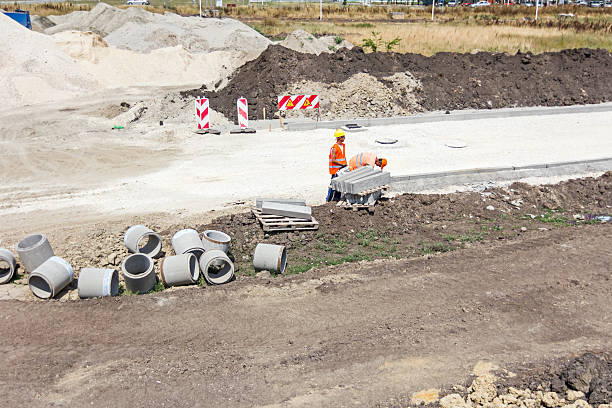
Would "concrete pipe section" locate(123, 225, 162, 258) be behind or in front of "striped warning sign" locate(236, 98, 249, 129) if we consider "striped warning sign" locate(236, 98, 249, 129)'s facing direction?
in front

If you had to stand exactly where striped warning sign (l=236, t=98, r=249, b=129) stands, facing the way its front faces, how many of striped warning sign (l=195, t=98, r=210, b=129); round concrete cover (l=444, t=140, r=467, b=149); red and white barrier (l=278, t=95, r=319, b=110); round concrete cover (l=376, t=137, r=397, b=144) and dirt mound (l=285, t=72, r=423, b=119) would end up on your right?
1

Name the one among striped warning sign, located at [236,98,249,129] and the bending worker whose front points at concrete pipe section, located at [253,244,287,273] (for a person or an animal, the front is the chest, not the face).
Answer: the striped warning sign

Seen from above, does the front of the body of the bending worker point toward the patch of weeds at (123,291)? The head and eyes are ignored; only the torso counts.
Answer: no

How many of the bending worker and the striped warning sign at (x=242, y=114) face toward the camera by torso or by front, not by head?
1

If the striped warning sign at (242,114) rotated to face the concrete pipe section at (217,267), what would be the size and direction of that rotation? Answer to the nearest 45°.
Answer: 0° — it already faces it

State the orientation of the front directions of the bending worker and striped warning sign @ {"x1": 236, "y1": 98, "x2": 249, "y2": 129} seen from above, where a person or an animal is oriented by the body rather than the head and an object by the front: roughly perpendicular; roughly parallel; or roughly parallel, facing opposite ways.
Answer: roughly perpendicular

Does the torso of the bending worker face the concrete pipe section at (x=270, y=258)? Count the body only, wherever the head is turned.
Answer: no

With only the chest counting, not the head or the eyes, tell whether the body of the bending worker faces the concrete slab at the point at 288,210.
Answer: no

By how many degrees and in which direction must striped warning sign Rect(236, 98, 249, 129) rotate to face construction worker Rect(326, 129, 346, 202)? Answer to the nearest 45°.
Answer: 0° — it already faces them

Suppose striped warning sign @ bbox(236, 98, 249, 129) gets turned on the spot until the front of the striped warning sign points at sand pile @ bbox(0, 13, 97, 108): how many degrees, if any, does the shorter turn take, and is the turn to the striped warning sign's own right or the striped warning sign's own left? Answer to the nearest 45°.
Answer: approximately 135° to the striped warning sign's own right

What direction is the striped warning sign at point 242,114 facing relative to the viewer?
toward the camera

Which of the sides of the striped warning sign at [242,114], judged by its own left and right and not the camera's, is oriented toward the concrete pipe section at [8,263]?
front

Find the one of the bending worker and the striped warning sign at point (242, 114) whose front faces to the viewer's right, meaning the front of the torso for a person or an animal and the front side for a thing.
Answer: the bending worker

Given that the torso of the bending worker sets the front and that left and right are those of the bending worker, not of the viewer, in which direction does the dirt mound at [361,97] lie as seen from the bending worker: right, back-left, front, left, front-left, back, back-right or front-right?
left

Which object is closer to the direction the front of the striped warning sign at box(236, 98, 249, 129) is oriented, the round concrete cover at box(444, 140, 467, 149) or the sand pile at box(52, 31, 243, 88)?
the round concrete cover

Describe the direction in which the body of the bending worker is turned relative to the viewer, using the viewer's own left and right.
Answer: facing to the right of the viewer
